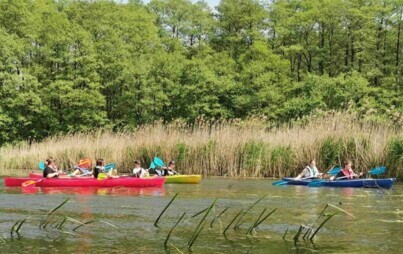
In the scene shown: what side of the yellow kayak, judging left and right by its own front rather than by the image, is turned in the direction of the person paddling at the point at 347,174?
front

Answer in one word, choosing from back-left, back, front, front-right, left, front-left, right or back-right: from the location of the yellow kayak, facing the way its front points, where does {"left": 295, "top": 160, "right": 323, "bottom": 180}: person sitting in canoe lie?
front

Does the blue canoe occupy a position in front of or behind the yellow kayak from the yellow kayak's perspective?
in front

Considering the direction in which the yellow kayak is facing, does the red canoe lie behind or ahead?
behind

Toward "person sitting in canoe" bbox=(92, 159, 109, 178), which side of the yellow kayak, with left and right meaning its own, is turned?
back

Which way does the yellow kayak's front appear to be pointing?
to the viewer's right
